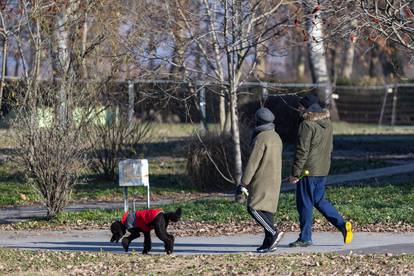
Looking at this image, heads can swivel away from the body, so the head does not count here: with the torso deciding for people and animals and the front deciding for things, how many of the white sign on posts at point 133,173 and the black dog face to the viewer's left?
1

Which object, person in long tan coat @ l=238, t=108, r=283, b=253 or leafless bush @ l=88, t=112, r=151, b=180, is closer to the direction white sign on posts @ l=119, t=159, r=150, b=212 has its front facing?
the person in long tan coat

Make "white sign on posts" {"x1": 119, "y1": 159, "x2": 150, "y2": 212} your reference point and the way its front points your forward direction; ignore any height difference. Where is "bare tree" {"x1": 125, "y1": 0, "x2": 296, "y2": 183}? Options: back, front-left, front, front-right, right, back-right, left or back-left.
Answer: back-left

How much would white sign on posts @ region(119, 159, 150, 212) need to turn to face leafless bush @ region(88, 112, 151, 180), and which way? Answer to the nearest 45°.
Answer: approximately 180°

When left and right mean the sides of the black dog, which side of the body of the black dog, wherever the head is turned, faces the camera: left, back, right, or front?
left

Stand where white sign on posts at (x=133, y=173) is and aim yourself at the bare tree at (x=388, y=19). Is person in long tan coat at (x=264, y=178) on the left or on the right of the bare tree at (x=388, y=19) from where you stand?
right

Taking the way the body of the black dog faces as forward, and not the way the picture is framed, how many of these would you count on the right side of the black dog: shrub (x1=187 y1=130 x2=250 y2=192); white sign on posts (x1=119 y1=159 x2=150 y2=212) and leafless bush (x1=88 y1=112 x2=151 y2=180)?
3

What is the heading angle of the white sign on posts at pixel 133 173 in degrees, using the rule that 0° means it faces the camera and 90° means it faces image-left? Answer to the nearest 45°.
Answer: approximately 0°

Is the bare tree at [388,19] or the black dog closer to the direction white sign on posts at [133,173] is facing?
the black dog

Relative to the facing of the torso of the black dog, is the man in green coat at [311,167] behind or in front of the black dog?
behind

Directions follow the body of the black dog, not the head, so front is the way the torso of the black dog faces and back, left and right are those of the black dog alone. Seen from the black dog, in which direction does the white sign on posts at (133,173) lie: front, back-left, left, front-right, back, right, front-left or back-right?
right

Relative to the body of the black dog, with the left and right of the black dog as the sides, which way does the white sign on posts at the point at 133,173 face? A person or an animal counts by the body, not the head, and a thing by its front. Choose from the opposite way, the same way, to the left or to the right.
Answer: to the left

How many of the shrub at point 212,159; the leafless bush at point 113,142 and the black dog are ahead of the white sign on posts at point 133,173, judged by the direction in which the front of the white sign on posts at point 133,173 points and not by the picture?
1

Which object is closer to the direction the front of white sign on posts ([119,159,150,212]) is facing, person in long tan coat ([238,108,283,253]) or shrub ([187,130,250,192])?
the person in long tan coat
